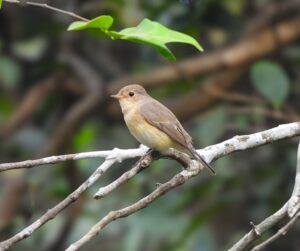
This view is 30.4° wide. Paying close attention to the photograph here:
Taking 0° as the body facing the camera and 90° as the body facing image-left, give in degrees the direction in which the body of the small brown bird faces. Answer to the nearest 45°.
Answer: approximately 90°

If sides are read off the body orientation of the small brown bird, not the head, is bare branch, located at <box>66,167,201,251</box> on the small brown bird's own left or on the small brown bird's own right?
on the small brown bird's own left
